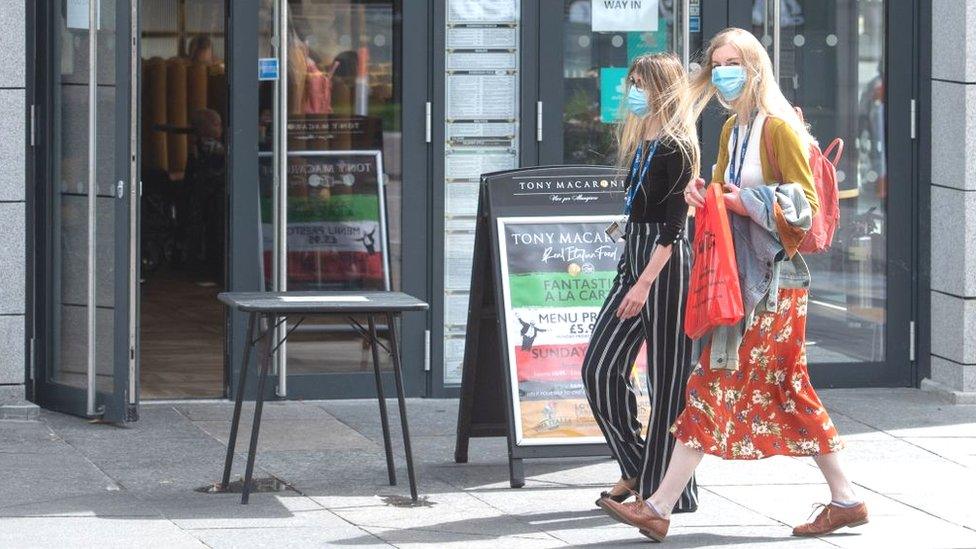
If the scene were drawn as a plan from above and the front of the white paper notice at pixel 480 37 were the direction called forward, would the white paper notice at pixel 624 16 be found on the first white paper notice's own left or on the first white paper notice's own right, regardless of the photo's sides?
on the first white paper notice's own left

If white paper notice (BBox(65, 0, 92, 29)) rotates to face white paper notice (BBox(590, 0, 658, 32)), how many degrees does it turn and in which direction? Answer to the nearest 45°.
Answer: approximately 90° to its left

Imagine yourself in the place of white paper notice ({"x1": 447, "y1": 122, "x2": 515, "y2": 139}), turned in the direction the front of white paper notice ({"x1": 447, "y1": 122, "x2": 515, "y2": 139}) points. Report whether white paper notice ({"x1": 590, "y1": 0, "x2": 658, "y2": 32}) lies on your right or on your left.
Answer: on your left
